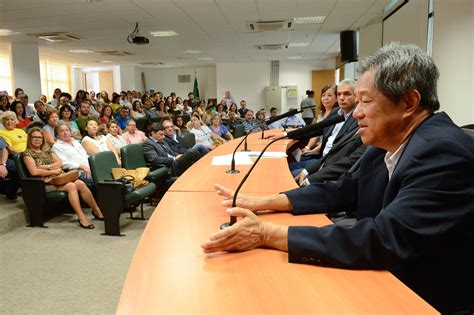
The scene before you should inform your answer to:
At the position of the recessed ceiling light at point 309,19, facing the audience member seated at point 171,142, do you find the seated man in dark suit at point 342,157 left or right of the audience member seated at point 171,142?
left

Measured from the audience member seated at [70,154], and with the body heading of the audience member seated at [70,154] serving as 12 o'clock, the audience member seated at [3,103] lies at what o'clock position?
the audience member seated at [3,103] is roughly at 7 o'clock from the audience member seated at [70,154].

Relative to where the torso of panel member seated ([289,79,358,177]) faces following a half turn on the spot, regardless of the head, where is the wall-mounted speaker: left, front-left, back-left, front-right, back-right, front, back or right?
front-left

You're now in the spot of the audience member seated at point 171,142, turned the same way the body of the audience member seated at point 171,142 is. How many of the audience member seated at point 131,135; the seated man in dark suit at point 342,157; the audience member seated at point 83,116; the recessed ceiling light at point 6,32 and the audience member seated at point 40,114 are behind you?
4

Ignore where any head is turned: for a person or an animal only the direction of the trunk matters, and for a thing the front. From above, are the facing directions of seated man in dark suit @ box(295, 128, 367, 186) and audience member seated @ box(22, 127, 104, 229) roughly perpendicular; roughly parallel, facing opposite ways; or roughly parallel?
roughly parallel, facing opposite ways

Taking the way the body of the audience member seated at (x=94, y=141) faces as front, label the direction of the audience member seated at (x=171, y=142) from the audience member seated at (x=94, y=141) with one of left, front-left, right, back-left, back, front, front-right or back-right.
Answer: front-left

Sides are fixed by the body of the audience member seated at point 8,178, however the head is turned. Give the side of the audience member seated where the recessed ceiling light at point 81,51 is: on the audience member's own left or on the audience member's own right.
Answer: on the audience member's own left

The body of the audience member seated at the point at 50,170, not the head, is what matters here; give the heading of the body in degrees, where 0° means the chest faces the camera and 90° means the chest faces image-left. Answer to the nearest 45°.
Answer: approximately 315°

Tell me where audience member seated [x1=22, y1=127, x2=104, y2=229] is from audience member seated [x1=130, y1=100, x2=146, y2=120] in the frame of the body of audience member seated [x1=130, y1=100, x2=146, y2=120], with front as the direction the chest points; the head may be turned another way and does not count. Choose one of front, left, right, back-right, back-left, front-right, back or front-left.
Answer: front-right

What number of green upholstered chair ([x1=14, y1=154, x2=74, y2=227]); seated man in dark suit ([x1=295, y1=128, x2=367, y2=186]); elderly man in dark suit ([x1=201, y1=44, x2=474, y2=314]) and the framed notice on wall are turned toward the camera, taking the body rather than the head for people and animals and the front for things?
1

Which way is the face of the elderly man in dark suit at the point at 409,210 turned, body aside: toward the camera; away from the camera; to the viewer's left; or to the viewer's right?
to the viewer's left

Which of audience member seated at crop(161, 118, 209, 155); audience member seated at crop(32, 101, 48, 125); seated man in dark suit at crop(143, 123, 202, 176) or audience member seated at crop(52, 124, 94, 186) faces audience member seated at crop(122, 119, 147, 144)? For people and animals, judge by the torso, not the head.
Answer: audience member seated at crop(32, 101, 48, 125)

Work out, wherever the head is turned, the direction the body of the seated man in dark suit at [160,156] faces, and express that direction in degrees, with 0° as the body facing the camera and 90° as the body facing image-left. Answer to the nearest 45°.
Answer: approximately 315°

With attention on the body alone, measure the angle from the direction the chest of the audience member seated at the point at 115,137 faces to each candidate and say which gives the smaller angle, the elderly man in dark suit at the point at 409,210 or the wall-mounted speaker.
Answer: the elderly man in dark suit

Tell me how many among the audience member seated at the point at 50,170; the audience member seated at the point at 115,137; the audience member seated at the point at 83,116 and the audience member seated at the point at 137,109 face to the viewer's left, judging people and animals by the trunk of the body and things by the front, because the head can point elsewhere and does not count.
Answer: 0

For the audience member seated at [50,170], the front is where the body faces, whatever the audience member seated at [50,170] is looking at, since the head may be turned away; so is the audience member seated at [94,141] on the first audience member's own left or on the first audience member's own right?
on the first audience member's own left

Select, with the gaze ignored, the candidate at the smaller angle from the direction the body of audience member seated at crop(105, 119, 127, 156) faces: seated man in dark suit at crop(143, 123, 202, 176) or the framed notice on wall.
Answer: the seated man in dark suit

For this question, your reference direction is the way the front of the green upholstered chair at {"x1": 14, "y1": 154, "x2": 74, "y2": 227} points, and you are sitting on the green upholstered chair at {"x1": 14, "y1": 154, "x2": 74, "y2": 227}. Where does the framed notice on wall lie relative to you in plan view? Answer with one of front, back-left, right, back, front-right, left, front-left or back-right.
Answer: front-left

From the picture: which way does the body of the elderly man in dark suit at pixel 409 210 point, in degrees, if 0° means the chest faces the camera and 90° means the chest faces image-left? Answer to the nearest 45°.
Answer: approximately 90°

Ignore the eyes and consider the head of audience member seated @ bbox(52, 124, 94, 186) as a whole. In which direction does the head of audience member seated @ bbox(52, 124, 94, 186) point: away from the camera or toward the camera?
toward the camera
